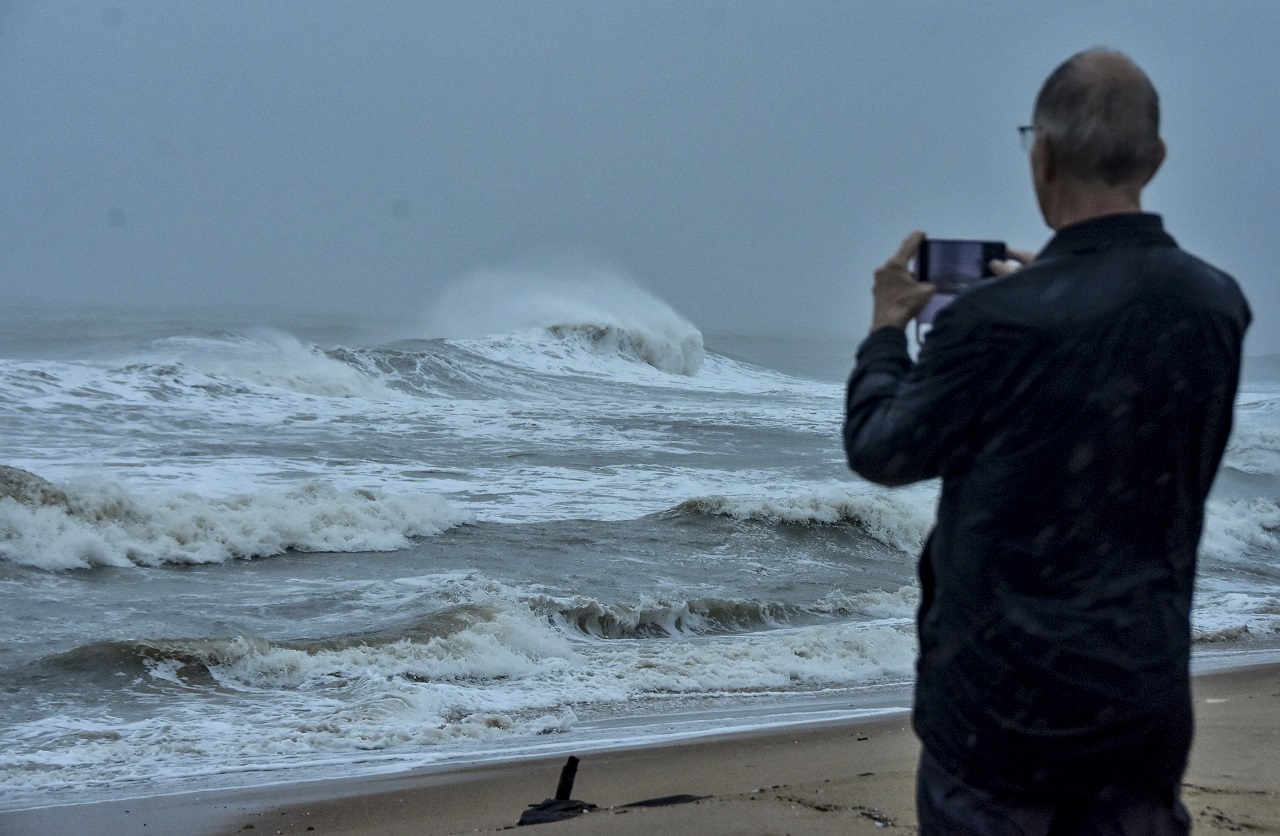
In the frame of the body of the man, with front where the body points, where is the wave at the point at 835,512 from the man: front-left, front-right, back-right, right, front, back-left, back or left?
front-right

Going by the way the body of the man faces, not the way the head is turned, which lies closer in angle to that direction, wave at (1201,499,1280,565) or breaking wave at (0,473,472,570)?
the breaking wave

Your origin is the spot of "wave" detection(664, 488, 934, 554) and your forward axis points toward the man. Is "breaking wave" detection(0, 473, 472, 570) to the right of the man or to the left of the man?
right

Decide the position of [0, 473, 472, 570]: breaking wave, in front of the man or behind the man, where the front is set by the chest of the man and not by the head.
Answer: in front

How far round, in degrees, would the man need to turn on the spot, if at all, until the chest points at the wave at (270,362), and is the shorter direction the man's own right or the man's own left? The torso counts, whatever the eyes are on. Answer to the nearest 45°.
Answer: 0° — they already face it

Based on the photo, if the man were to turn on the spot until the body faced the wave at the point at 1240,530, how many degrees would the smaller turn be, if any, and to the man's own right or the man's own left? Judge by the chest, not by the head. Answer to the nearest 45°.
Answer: approximately 45° to the man's own right

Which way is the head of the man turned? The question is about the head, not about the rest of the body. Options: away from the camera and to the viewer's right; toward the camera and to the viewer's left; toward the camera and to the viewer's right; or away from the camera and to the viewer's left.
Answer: away from the camera and to the viewer's left

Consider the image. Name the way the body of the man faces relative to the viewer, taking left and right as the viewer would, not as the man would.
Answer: facing away from the viewer and to the left of the viewer

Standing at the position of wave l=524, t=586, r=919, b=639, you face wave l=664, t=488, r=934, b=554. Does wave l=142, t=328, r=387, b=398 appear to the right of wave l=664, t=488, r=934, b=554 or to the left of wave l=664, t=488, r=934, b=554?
left
